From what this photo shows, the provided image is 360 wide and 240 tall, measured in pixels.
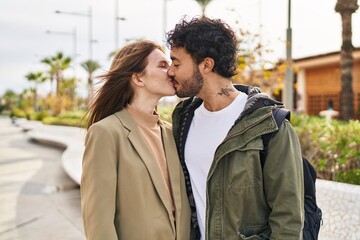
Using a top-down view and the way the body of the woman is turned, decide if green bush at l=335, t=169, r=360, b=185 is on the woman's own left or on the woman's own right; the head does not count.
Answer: on the woman's own left

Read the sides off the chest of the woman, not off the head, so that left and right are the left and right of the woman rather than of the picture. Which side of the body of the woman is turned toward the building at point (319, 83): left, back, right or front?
left

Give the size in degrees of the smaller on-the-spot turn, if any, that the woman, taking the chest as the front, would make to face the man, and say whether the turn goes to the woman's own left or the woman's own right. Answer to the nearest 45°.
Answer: approximately 45° to the woman's own left

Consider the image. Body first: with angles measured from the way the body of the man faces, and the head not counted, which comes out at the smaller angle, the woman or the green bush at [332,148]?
the woman

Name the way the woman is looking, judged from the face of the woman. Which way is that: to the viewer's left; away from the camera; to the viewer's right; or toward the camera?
to the viewer's right

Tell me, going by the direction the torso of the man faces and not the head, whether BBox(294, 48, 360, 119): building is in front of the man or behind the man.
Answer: behind

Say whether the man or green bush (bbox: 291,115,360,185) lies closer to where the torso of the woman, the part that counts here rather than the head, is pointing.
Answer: the man

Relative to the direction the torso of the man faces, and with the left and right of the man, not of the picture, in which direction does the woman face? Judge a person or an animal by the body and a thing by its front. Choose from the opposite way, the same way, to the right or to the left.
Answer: to the left

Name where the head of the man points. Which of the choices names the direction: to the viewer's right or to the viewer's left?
to the viewer's left

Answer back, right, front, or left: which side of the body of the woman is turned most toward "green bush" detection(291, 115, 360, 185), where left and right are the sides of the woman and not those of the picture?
left

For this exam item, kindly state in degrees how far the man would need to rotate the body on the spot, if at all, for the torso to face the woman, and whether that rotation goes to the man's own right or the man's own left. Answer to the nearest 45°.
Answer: approximately 45° to the man's own right

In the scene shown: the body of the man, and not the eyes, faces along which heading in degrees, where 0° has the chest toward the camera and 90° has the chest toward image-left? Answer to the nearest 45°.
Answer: approximately 45°
